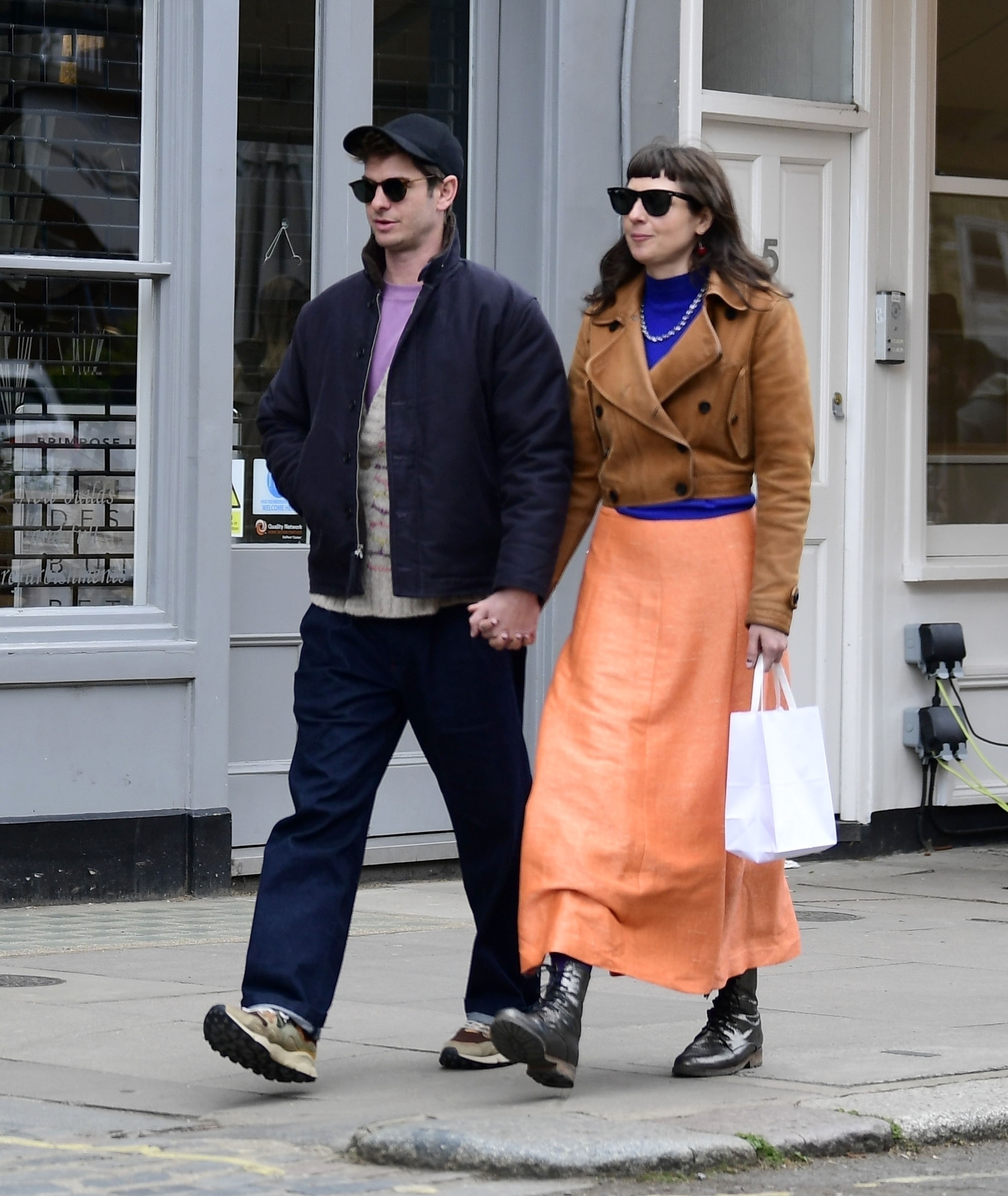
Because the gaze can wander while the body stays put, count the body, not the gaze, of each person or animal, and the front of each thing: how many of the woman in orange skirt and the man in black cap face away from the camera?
0

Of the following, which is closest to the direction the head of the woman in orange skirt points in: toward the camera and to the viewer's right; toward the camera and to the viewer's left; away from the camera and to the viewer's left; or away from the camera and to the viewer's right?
toward the camera and to the viewer's left

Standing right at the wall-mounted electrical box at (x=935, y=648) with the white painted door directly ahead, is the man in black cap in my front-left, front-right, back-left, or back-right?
front-left

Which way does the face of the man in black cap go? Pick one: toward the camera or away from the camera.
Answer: toward the camera

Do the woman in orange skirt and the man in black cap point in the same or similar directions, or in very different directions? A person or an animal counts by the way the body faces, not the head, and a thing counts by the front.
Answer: same or similar directions

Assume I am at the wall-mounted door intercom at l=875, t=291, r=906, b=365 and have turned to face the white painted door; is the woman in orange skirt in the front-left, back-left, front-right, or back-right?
front-left

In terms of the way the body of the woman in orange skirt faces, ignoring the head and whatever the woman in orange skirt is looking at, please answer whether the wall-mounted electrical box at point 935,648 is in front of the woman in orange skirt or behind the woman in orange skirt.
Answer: behind
